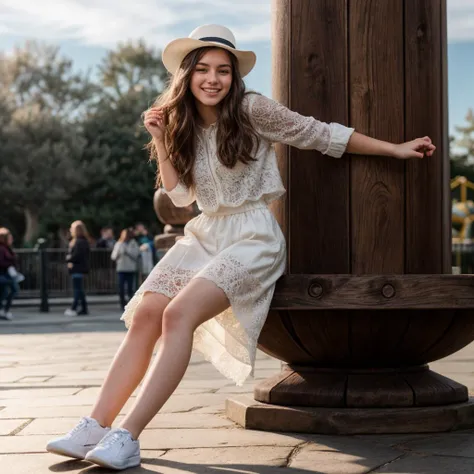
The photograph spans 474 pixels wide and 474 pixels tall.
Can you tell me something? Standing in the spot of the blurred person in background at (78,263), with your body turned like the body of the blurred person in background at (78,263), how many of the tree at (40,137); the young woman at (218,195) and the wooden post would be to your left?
2

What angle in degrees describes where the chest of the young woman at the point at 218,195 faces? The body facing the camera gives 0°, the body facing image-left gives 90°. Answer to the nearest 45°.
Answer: approximately 45°

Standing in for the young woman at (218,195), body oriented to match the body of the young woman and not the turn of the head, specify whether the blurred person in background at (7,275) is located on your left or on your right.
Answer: on your right

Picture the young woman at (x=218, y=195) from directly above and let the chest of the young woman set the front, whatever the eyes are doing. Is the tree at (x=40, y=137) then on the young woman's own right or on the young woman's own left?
on the young woman's own right

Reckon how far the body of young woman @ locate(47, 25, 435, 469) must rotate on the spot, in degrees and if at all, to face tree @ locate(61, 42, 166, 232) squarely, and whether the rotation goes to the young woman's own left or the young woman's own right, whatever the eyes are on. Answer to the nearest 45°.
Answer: approximately 135° to the young woman's own right
